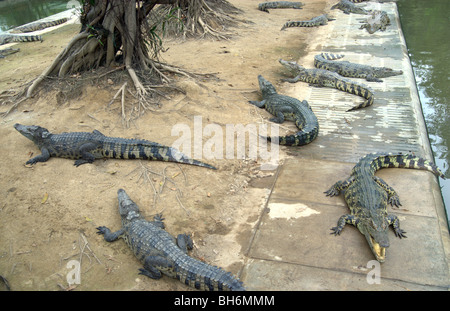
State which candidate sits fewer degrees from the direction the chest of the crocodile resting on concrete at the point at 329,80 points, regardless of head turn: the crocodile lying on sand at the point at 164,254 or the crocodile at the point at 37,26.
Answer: the crocodile

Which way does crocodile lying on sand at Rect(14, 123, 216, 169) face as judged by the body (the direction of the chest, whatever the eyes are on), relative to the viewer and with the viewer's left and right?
facing to the left of the viewer

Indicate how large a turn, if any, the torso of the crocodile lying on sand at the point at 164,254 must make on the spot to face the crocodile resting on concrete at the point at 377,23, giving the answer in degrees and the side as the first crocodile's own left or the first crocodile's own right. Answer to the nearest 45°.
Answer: approximately 90° to the first crocodile's own right

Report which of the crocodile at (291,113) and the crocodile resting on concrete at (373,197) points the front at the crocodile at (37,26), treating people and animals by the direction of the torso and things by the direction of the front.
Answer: the crocodile at (291,113)

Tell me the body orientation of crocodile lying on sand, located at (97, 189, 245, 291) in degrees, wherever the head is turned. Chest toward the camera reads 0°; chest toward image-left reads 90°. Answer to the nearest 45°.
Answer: approximately 135°

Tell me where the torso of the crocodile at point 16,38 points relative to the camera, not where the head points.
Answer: to the viewer's left
